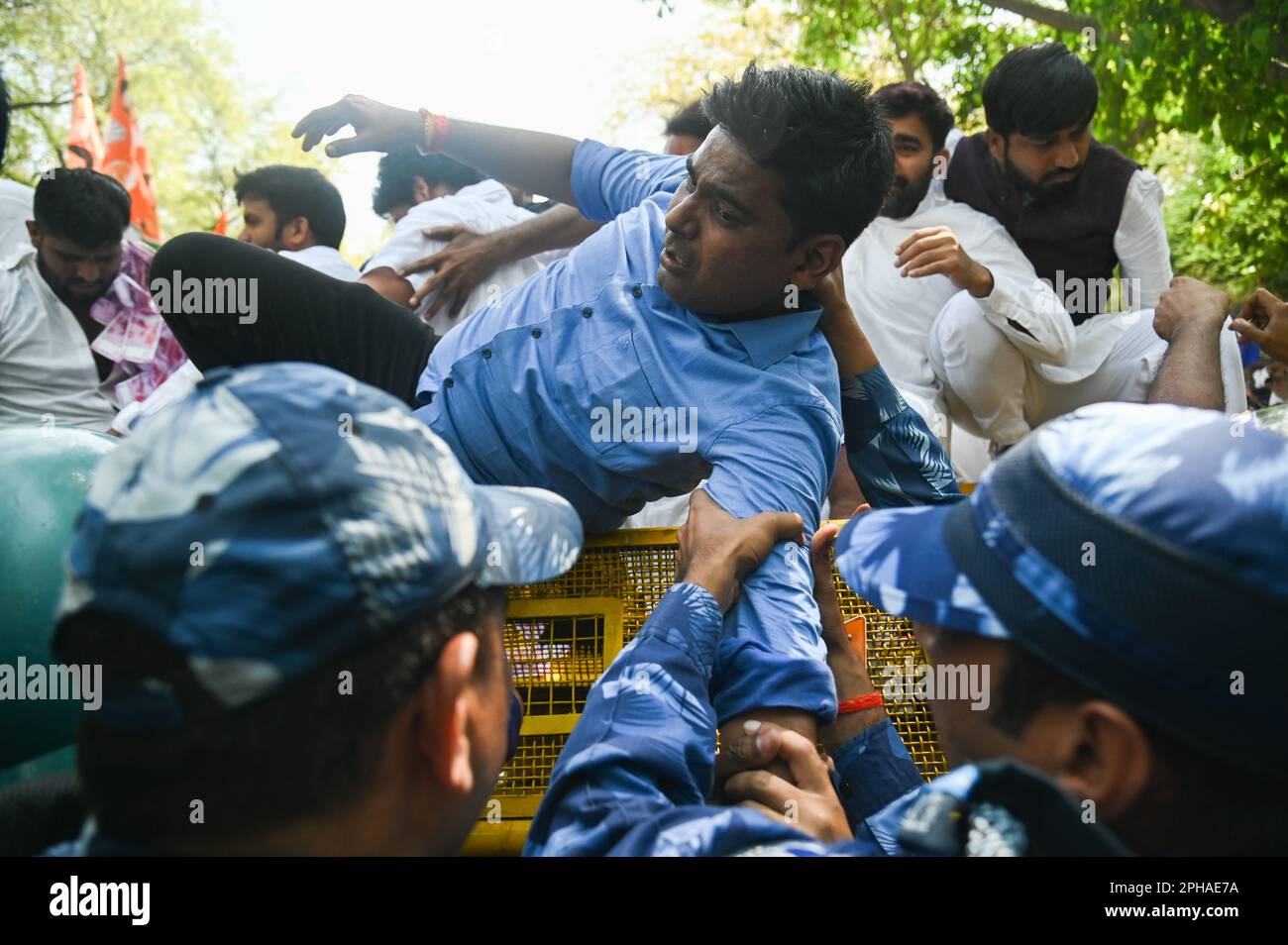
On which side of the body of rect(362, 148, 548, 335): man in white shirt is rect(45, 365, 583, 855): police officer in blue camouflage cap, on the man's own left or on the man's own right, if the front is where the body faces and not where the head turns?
on the man's own left

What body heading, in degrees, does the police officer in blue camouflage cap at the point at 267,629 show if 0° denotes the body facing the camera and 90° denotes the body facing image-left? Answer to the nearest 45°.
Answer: approximately 225°

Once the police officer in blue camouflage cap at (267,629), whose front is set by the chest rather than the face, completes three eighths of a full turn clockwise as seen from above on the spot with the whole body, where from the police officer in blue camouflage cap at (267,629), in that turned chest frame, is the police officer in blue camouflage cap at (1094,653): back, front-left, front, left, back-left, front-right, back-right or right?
left

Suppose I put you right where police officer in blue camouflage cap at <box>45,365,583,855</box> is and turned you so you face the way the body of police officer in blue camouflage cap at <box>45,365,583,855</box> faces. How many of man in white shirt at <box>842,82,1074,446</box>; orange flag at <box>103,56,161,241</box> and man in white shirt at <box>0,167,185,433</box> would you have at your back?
0

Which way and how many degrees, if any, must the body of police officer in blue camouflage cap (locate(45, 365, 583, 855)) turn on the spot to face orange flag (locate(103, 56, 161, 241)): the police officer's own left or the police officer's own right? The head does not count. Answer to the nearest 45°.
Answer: approximately 45° to the police officer's own left

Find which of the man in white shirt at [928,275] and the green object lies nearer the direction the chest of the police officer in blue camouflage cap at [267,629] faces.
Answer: the man in white shirt

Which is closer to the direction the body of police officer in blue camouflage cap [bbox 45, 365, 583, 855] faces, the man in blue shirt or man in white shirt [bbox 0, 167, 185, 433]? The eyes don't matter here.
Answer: the man in blue shirt

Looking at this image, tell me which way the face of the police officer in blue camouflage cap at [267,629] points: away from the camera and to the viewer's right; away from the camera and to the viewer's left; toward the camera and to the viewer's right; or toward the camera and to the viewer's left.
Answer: away from the camera and to the viewer's right

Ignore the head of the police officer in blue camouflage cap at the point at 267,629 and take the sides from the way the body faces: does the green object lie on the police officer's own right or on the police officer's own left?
on the police officer's own left
